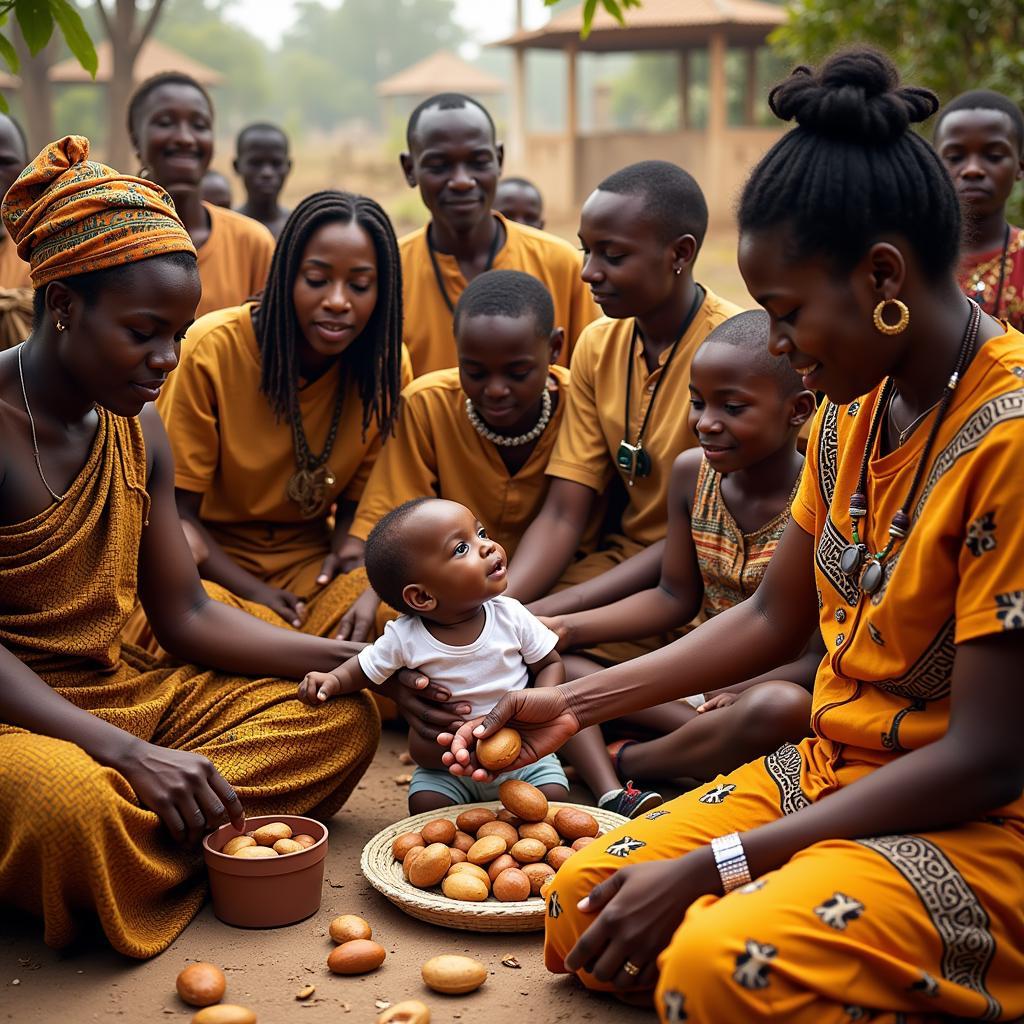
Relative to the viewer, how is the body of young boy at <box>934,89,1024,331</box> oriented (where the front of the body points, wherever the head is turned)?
toward the camera

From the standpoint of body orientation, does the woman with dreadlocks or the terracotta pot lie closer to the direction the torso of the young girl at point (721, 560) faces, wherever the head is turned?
the terracotta pot

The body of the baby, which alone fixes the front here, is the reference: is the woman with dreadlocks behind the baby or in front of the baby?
behind

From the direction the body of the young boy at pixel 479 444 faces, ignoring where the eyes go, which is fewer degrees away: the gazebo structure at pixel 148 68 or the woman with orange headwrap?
the woman with orange headwrap

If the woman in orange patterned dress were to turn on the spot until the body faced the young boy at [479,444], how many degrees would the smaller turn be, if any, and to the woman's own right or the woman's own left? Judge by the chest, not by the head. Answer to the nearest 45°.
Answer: approximately 90° to the woman's own right

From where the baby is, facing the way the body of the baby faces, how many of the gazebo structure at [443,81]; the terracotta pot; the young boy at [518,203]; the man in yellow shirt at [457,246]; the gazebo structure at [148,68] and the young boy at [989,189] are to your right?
1

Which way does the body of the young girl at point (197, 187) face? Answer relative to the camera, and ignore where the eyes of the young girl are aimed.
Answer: toward the camera

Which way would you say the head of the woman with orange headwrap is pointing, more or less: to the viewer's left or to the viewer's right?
to the viewer's right

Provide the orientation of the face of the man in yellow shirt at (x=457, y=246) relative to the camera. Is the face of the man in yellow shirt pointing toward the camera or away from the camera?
toward the camera

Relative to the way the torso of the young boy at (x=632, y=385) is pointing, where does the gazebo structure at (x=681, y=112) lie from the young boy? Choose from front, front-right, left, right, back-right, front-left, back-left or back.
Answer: back-right

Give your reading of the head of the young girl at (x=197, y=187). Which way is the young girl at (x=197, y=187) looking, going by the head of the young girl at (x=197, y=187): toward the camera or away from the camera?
toward the camera

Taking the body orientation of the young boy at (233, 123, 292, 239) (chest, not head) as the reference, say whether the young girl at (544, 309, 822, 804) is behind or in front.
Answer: in front

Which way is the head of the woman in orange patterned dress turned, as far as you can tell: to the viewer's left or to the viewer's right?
to the viewer's left

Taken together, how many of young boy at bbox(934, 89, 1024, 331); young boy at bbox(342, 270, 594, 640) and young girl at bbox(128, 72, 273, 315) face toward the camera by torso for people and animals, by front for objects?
3

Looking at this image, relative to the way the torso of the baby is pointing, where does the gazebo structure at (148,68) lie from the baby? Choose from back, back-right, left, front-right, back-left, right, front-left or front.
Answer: back-left

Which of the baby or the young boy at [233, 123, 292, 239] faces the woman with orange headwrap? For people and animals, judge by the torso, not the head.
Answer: the young boy
